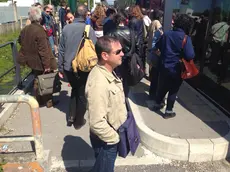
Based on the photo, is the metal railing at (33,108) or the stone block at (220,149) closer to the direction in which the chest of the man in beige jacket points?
the stone block

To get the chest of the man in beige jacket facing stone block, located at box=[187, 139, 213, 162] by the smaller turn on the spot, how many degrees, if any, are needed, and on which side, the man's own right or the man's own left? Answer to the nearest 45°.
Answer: approximately 45° to the man's own left

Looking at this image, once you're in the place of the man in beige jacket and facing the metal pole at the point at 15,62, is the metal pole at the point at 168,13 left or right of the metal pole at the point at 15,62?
right

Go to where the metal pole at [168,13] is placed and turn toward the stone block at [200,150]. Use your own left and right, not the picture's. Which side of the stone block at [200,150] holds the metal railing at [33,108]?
right
